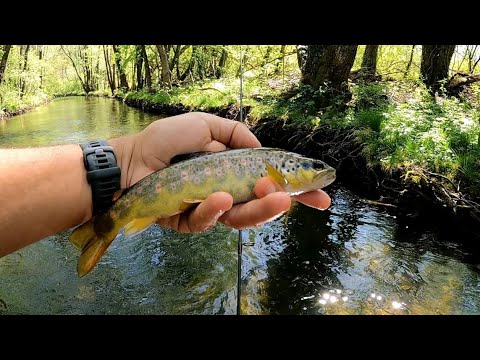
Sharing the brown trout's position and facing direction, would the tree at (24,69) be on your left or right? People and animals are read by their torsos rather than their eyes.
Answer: on your left

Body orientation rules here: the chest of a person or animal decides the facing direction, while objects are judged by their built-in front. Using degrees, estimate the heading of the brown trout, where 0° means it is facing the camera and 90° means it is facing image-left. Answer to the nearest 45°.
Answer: approximately 270°
